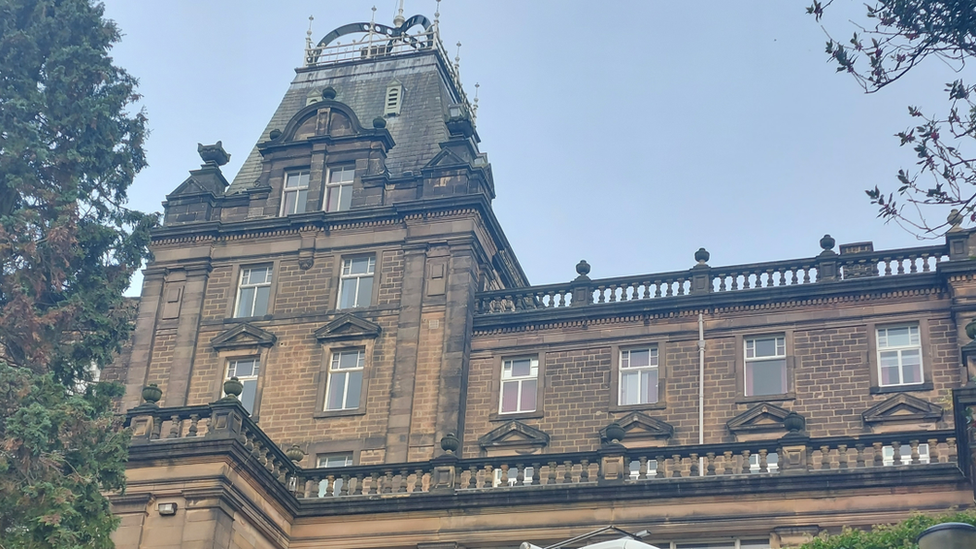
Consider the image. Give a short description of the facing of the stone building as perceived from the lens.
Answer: facing the viewer

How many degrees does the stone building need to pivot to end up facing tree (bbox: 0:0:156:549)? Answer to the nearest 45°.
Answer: approximately 45° to its right
